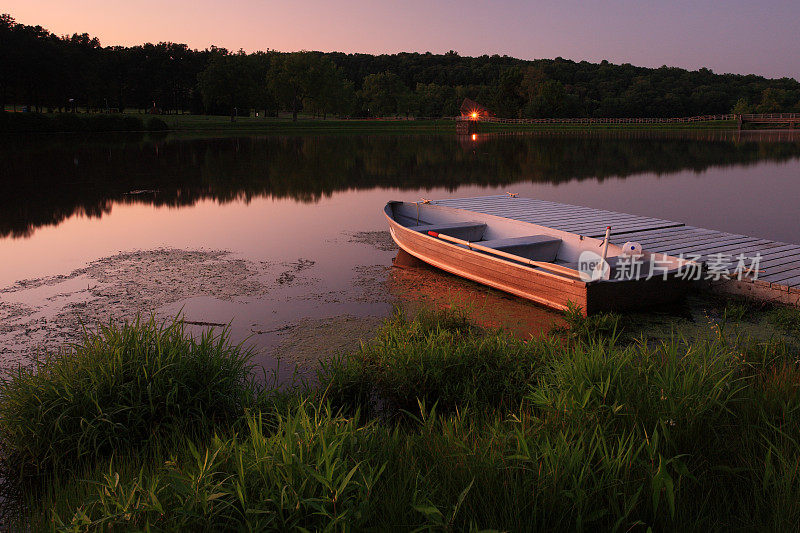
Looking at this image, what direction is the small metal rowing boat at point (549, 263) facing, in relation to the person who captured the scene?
facing away from the viewer and to the left of the viewer
